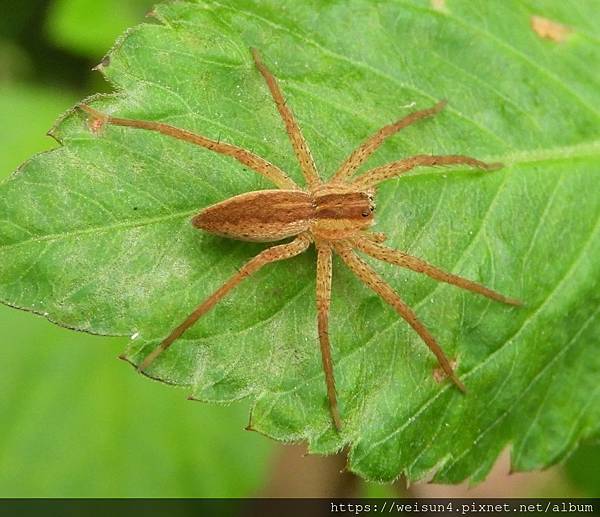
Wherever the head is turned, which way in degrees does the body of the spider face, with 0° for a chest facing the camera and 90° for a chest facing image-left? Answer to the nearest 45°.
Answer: approximately 270°

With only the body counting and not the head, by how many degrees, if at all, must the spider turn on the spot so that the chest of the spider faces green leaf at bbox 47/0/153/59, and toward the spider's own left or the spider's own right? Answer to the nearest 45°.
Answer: approximately 135° to the spider's own left
